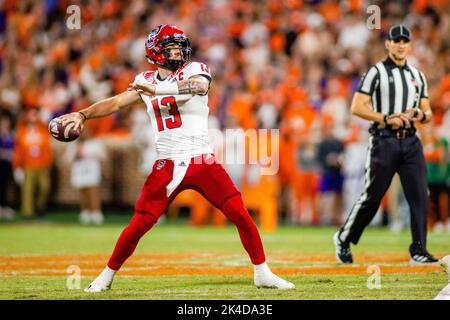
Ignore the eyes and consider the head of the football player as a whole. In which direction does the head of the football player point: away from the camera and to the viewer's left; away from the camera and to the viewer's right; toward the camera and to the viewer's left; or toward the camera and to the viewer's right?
toward the camera and to the viewer's right

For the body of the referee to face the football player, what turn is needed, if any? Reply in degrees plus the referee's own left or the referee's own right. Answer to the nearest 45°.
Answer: approximately 90° to the referee's own right

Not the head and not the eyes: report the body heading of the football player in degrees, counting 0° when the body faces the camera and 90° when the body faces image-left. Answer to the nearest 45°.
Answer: approximately 0°

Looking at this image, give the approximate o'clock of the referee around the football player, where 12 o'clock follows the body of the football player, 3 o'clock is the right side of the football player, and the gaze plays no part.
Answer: The referee is roughly at 8 o'clock from the football player.
